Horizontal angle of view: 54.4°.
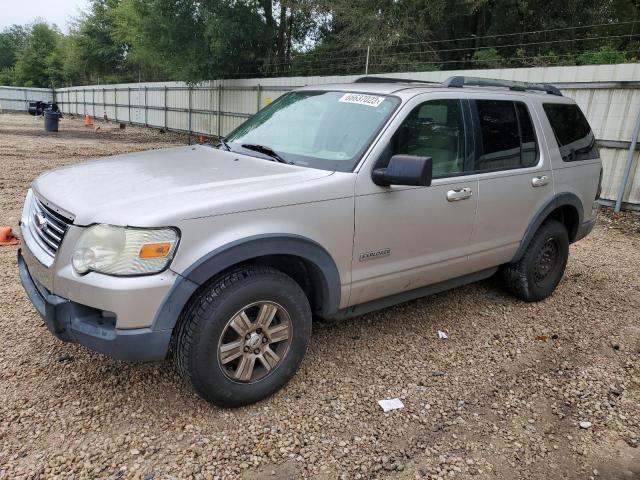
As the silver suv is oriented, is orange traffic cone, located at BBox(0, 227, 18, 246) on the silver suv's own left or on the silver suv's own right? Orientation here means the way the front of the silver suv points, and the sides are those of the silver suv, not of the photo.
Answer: on the silver suv's own right

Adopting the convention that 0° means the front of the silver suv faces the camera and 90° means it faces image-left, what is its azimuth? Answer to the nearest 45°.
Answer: approximately 45°

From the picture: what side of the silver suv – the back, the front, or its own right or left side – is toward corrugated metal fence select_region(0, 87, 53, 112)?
right

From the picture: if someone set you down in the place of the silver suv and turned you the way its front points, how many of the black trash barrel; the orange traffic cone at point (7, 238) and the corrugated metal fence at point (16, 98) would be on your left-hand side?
0
